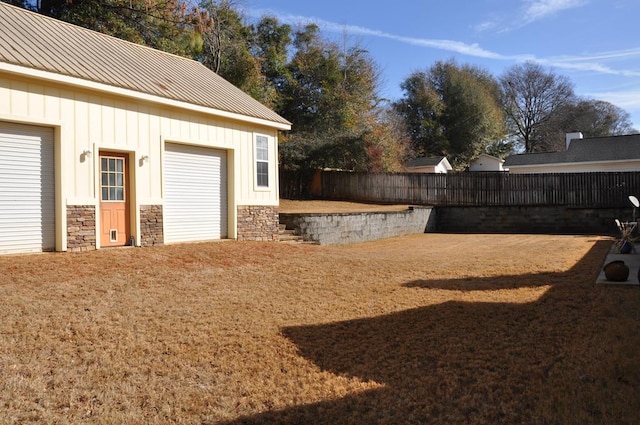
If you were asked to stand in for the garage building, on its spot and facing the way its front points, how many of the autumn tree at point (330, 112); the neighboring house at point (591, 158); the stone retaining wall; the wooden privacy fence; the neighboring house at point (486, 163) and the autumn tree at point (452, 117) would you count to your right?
0

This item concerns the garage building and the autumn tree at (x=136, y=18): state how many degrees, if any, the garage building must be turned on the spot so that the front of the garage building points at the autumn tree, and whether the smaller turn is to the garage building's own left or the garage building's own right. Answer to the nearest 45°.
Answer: approximately 135° to the garage building's own left

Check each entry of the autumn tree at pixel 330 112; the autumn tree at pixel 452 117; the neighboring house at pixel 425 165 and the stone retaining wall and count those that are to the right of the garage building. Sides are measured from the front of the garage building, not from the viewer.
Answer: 0

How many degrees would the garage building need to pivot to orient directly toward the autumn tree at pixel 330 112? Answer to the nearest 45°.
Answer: approximately 90° to its left

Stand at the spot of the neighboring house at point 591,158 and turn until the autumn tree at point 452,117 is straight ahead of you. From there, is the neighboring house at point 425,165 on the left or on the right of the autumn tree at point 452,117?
left

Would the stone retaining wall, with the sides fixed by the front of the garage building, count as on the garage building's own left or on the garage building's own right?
on the garage building's own left

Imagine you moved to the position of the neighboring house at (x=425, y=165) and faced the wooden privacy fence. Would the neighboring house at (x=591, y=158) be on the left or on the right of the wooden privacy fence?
left

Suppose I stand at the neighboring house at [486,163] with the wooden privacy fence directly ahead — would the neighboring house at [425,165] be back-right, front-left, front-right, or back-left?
front-right

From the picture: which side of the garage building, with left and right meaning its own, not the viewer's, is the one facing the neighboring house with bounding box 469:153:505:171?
left

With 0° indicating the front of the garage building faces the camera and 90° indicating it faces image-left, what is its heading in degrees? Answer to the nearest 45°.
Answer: approximately 315°

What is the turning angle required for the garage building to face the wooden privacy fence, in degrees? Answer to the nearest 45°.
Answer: approximately 90° to its left

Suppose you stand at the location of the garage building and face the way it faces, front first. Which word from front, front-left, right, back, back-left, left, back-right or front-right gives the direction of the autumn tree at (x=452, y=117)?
left
